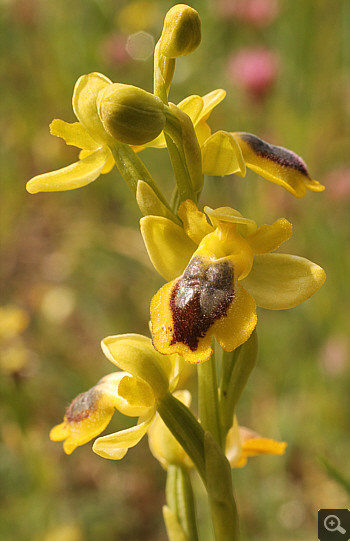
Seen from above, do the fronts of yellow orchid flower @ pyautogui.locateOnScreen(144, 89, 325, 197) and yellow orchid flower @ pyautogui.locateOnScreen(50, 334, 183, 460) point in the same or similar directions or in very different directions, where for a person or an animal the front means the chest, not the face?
very different directions

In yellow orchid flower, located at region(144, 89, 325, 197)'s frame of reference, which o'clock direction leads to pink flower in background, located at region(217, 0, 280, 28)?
The pink flower in background is roughly at 9 o'clock from the yellow orchid flower.

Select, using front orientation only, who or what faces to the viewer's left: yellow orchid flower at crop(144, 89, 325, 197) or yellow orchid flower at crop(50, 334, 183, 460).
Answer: yellow orchid flower at crop(50, 334, 183, 460)

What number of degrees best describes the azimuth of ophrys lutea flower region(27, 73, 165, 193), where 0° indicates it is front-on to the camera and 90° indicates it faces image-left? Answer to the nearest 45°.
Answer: approximately 135°

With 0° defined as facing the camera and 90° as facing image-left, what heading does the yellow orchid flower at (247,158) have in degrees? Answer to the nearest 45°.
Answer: approximately 270°

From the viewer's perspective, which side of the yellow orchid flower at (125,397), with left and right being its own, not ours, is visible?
left
